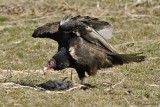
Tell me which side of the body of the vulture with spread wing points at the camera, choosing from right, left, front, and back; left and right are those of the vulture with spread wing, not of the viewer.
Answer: left
